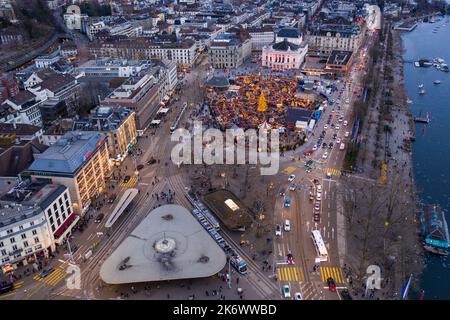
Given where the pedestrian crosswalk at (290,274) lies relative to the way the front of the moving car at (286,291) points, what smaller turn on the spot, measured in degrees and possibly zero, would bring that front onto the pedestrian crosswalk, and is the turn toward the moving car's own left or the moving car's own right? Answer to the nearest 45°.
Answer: approximately 180°

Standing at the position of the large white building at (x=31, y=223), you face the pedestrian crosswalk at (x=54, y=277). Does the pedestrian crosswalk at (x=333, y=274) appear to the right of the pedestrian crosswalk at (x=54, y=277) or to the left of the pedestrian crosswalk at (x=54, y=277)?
left

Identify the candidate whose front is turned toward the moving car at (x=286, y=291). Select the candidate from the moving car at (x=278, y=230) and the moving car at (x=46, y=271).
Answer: the moving car at (x=278, y=230)

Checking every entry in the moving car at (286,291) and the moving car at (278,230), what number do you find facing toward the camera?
2

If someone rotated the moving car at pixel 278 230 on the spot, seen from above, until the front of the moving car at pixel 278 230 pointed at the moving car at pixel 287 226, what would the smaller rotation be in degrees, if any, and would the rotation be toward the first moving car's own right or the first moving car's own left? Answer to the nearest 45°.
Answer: approximately 135° to the first moving car's own left

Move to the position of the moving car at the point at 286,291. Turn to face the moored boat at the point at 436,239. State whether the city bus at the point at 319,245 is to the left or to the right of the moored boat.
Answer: left

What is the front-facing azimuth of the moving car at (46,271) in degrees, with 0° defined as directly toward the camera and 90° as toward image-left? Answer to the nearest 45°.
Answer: approximately 45°

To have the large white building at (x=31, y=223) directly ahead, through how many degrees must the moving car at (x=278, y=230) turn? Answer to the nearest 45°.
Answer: approximately 90° to its right

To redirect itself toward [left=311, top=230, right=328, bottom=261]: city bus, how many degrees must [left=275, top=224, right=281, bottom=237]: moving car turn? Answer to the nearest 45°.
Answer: approximately 45° to its left
